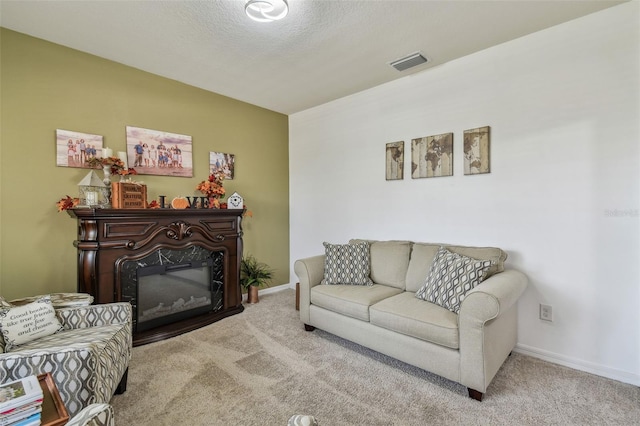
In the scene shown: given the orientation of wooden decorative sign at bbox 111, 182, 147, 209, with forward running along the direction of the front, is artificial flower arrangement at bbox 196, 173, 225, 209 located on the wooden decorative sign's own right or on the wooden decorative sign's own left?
on the wooden decorative sign's own left

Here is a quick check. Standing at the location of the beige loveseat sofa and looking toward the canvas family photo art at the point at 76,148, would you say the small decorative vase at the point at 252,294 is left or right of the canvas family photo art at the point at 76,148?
right

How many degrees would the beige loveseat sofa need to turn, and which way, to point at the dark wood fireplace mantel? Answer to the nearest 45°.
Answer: approximately 45° to its right

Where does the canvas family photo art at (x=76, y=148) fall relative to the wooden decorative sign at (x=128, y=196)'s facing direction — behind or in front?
behind

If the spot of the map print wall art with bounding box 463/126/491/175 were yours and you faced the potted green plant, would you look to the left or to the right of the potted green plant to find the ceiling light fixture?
left

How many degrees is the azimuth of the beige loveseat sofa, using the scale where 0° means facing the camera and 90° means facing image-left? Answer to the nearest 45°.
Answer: approximately 45°

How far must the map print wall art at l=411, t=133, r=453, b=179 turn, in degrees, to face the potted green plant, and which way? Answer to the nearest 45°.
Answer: approximately 45° to its right
